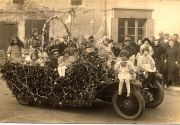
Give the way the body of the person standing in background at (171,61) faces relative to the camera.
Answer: toward the camera

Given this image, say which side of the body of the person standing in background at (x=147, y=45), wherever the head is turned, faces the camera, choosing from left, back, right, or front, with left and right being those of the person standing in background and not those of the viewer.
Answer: front

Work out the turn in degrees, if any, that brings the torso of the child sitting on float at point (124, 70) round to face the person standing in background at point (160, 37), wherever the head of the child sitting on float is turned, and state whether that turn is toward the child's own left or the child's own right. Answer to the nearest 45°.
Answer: approximately 135° to the child's own left

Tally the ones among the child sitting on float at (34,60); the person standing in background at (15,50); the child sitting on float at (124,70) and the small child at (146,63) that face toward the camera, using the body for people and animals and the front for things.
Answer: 4

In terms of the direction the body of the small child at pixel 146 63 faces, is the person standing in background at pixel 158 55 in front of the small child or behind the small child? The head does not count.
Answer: behind

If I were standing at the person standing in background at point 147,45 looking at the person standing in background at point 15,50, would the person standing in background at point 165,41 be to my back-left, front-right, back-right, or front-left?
back-right

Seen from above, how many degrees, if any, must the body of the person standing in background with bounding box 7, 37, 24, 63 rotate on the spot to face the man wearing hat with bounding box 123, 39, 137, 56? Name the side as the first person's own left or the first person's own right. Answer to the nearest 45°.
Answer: approximately 90° to the first person's own left

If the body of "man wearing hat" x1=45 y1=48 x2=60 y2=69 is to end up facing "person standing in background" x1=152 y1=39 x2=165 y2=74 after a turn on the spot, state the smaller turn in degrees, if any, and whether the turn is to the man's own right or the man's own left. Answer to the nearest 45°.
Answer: approximately 45° to the man's own left
